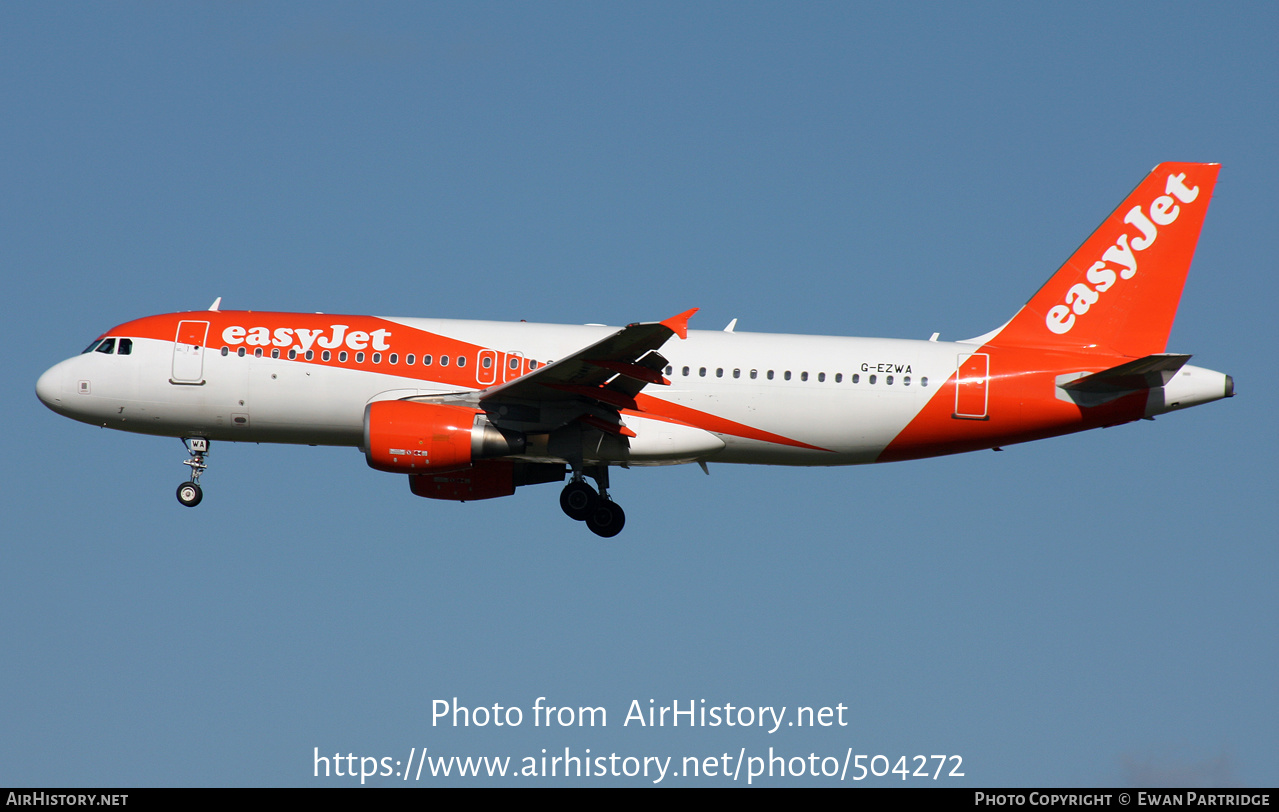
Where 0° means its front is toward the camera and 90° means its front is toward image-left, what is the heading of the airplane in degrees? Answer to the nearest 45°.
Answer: approximately 90°
